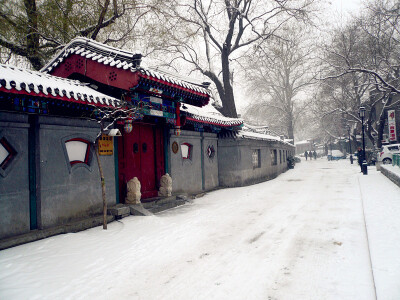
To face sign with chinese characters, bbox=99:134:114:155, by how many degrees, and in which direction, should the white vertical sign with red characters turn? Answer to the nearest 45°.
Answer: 0° — it already faces it

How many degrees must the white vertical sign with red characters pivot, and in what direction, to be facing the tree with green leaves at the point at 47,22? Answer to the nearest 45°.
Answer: approximately 45° to its right

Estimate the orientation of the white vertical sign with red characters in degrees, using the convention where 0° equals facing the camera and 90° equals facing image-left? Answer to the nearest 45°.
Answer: approximately 0°

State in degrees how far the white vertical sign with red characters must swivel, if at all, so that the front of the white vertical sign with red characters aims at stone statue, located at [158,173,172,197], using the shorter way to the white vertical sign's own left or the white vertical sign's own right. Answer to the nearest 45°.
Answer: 0° — it already faces it

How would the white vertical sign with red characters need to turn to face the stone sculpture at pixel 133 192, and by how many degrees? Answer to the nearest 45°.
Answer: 0° — it already faces it
